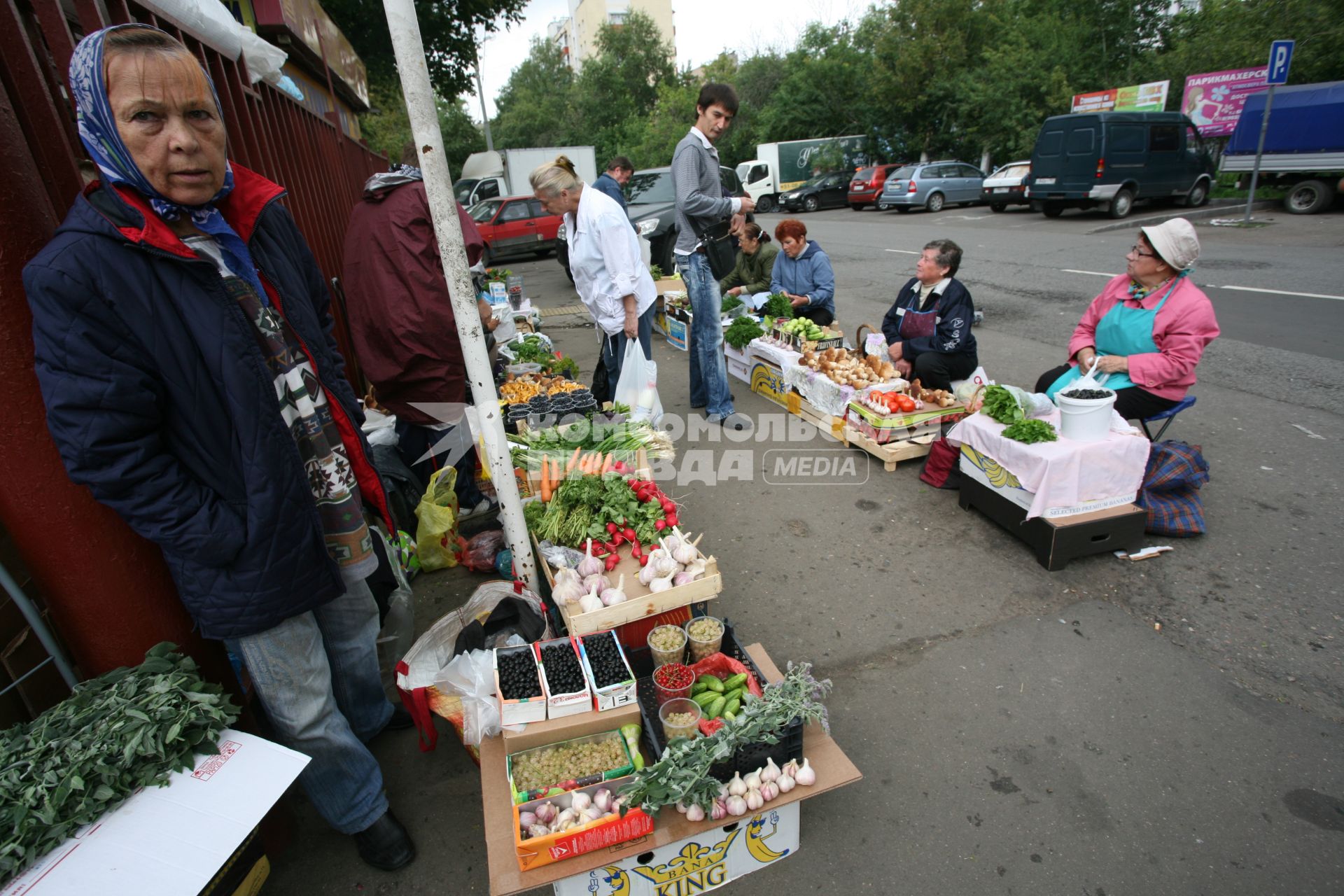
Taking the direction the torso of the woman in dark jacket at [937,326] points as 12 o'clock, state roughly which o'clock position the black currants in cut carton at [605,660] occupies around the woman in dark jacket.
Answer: The black currants in cut carton is roughly at 11 o'clock from the woman in dark jacket.

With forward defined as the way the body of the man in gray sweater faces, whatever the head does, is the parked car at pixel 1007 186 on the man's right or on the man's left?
on the man's left

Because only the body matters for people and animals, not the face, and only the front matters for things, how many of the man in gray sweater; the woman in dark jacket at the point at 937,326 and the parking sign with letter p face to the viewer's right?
1

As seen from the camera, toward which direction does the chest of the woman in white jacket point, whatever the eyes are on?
to the viewer's left

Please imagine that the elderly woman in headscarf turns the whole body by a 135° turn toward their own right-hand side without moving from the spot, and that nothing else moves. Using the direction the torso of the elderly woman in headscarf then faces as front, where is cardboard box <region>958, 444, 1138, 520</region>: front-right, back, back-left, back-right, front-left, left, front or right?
back

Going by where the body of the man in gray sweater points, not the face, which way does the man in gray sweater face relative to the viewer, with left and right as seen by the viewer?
facing to the right of the viewer

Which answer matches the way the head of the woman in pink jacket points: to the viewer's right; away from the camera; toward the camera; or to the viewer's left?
to the viewer's left

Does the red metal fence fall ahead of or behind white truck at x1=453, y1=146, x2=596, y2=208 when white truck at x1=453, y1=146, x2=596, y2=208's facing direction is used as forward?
ahead

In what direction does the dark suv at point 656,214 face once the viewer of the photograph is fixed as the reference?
facing the viewer and to the left of the viewer

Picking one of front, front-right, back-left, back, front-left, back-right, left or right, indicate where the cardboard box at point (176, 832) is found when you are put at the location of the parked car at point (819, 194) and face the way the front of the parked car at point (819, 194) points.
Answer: front-left

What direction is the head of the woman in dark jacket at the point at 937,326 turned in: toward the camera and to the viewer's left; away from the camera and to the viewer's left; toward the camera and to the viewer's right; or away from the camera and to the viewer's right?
toward the camera and to the viewer's left

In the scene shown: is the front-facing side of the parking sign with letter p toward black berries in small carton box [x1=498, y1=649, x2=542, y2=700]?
yes

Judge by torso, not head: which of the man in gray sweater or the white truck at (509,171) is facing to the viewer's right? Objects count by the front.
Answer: the man in gray sweater

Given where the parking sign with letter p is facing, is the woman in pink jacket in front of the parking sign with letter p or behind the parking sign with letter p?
in front

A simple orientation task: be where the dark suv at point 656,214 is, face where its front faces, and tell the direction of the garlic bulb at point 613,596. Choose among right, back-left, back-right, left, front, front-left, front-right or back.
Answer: front-left

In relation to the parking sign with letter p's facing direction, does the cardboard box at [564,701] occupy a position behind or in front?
in front

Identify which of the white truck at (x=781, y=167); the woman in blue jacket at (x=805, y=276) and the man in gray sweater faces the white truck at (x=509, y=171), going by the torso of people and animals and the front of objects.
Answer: the white truck at (x=781, y=167)
